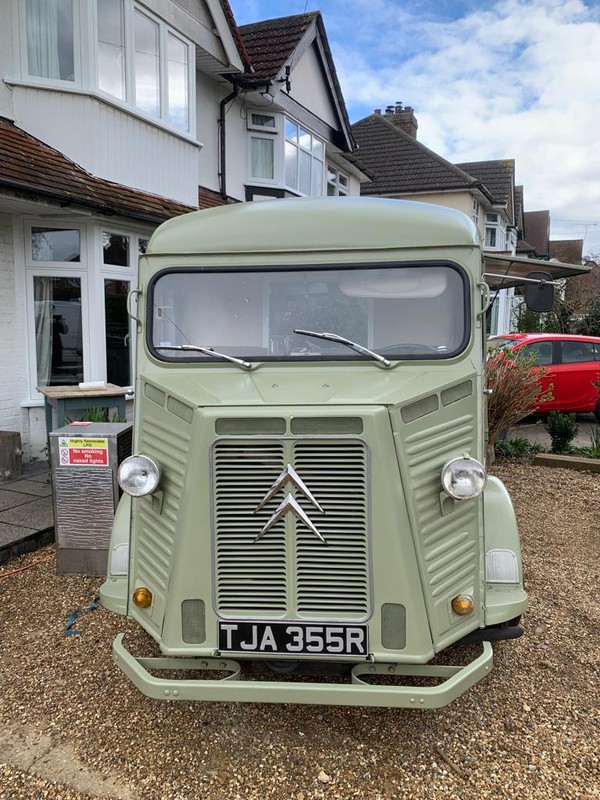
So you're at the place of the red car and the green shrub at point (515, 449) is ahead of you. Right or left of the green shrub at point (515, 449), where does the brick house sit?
right

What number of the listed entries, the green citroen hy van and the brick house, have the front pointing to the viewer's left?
0

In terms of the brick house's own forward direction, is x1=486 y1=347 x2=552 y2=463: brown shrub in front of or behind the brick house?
in front

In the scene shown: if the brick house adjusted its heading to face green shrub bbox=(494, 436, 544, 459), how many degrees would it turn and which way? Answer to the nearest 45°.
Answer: approximately 45° to its left

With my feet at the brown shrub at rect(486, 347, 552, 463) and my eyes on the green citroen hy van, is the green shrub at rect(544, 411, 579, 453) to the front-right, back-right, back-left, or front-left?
back-left

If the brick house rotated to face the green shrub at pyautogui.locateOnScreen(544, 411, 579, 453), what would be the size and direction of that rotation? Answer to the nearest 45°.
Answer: approximately 45° to its left

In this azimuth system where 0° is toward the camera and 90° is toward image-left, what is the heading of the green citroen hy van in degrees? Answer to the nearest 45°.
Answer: approximately 0°

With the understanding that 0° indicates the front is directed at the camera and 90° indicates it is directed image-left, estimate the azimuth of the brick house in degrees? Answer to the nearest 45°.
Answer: approximately 315°

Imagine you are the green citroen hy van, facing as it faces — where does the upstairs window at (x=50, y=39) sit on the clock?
The upstairs window is roughly at 5 o'clock from the green citroen hy van.
